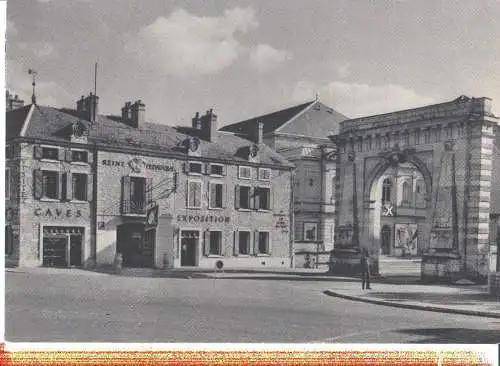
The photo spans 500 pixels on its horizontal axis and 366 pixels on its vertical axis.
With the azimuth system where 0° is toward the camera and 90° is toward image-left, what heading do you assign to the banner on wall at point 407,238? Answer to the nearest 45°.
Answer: approximately 0°

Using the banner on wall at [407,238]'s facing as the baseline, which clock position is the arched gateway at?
The arched gateway is roughly at 12 o'clock from the banner on wall.
